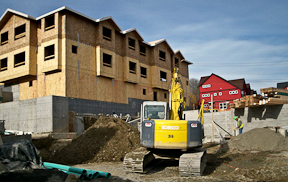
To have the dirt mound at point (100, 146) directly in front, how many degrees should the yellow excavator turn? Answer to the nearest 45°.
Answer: approximately 45° to its left

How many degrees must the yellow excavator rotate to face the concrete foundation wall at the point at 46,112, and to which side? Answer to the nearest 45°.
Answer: approximately 45° to its left

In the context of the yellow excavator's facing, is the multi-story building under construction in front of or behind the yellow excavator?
in front

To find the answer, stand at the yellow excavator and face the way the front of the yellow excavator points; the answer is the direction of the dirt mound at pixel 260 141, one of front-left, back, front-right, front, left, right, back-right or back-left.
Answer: front-right

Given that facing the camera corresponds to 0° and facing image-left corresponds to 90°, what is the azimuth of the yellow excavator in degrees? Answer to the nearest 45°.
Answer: approximately 180°
